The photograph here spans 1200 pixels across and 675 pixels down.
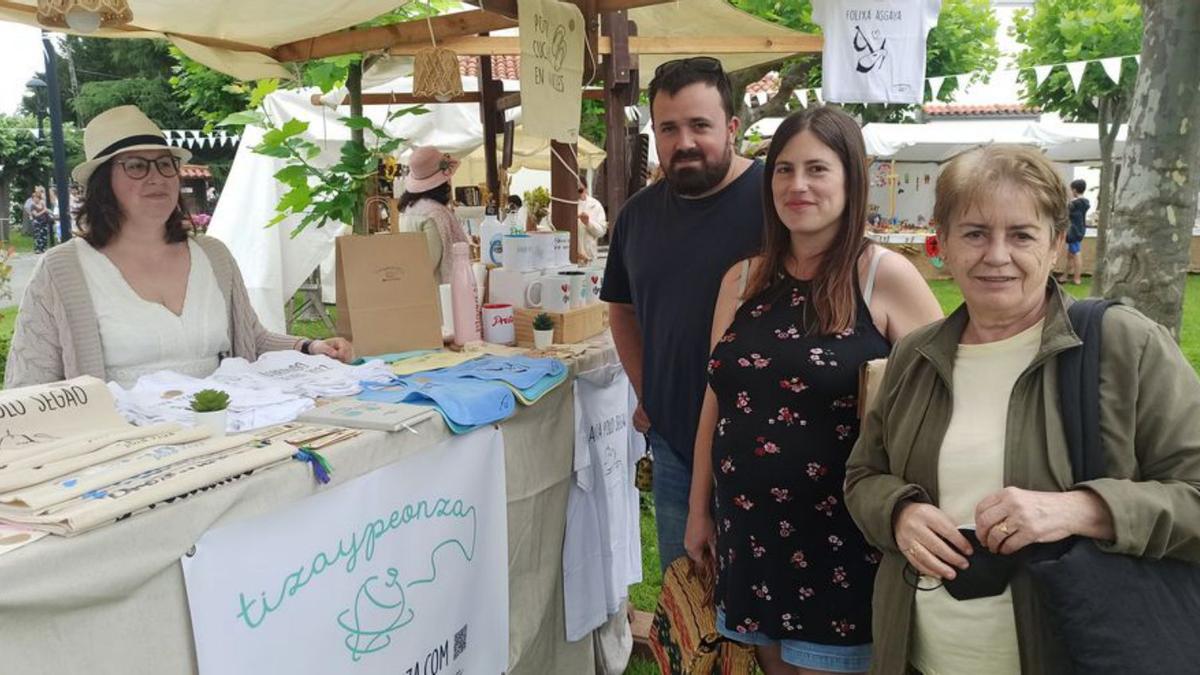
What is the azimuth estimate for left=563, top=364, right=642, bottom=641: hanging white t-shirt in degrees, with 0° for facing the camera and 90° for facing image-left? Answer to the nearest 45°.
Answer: approximately 315°

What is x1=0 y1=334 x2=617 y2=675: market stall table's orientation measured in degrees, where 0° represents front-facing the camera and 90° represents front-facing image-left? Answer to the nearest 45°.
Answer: approximately 315°

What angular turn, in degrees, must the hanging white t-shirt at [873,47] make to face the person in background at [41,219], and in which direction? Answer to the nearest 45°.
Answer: approximately 135° to its right

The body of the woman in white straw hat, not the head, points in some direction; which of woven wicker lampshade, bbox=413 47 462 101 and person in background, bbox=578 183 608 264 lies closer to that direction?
the woven wicker lampshade

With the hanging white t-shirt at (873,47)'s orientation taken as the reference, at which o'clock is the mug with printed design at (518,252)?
The mug with printed design is roughly at 1 o'clock from the hanging white t-shirt.

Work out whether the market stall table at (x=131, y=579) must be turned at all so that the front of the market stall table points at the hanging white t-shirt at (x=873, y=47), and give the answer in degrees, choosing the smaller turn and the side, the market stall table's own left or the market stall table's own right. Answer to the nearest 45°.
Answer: approximately 90° to the market stall table's own left
